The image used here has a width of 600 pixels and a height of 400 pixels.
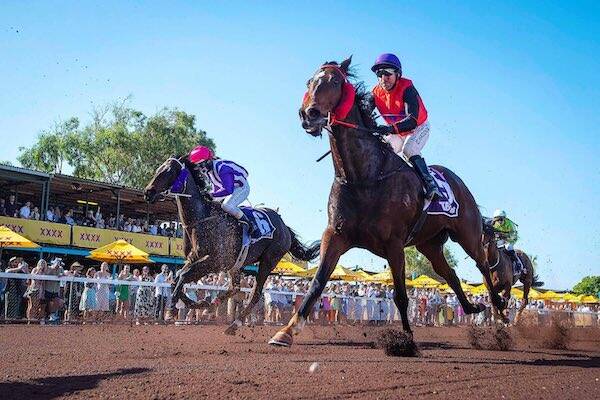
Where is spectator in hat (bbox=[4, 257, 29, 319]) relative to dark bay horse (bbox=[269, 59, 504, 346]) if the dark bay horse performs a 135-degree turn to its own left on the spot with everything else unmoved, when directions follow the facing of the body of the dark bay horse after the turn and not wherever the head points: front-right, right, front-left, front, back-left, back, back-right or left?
back-left

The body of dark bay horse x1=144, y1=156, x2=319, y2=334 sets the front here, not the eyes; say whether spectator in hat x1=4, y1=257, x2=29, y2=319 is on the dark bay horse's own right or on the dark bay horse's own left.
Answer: on the dark bay horse's own right

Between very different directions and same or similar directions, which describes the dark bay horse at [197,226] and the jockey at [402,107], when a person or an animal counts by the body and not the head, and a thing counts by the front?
same or similar directions

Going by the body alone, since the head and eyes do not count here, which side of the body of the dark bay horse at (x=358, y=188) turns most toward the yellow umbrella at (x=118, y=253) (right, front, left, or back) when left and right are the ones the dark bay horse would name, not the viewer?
right

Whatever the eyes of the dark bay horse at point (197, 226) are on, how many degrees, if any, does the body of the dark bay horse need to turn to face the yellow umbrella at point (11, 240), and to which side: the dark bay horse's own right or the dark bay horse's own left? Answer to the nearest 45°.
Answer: approximately 90° to the dark bay horse's own right

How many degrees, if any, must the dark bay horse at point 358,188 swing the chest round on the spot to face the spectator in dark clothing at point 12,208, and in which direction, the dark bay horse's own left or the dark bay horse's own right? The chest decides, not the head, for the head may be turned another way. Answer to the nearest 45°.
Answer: approximately 90° to the dark bay horse's own right

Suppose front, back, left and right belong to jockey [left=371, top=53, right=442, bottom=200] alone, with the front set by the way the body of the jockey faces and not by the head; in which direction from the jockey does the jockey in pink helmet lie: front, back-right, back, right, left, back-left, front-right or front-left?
right

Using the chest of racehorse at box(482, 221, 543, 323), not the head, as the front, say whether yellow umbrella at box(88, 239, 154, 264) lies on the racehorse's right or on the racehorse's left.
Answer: on the racehorse's right

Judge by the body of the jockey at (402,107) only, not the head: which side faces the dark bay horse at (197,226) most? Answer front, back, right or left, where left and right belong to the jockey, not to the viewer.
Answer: right

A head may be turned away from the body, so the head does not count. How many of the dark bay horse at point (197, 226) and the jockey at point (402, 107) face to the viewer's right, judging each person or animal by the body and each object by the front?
0

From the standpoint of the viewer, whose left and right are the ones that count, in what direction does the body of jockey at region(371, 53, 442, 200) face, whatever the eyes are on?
facing the viewer and to the left of the viewer

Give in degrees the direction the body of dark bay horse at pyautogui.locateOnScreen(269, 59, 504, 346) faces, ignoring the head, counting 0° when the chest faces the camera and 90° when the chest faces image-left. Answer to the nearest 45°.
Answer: approximately 45°

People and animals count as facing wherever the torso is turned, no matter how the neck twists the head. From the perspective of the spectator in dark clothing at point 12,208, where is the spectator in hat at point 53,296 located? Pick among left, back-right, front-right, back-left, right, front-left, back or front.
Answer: front-right

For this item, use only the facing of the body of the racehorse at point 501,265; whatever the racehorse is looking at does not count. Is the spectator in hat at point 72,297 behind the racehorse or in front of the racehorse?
in front

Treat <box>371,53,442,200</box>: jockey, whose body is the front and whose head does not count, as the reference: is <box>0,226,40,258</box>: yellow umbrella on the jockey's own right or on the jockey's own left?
on the jockey's own right

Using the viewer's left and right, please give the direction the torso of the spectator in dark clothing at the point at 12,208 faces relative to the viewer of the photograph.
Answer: facing the viewer and to the right of the viewer
